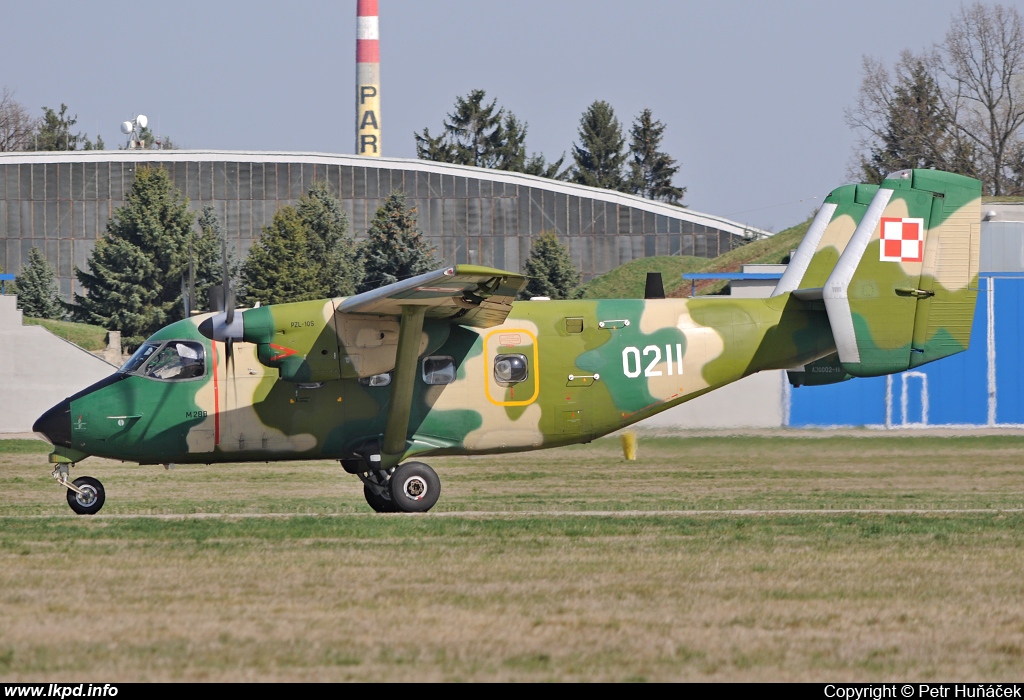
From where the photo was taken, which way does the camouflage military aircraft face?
to the viewer's left
